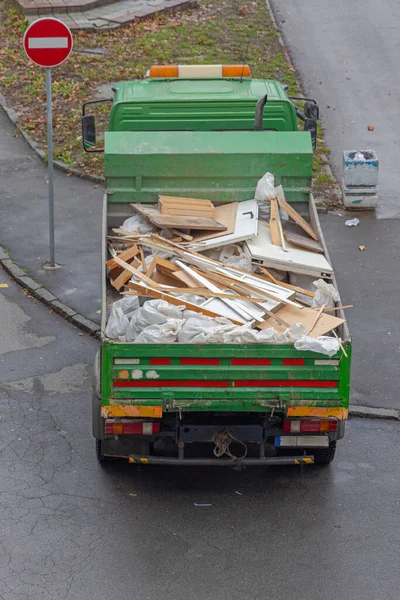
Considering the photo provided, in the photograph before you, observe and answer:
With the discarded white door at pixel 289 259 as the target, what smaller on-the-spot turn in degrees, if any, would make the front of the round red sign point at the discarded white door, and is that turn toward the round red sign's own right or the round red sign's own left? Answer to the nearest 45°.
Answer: approximately 45° to the round red sign's own left

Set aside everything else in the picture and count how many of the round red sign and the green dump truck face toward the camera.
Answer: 1

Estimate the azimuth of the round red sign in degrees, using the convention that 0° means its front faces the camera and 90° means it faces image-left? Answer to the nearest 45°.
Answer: approximately 0°

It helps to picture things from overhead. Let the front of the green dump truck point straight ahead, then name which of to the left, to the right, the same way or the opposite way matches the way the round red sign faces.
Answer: the opposite way

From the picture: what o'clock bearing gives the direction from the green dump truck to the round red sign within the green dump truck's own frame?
The round red sign is roughly at 11 o'clock from the green dump truck.

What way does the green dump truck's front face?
away from the camera
